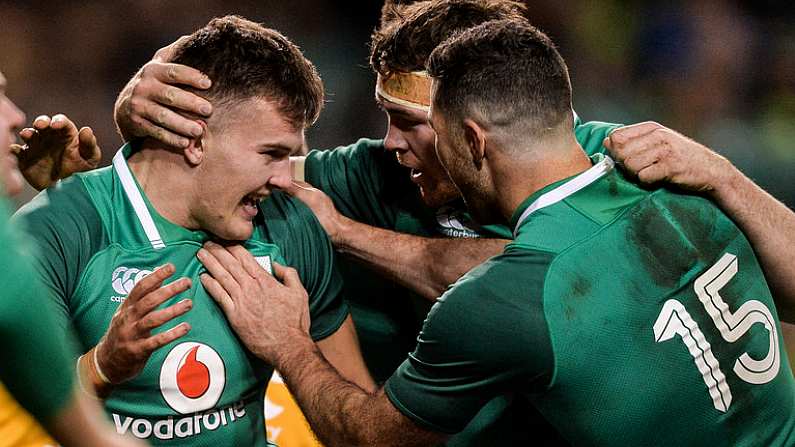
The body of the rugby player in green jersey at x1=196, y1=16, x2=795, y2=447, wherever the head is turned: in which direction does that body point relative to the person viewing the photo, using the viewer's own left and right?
facing away from the viewer and to the left of the viewer

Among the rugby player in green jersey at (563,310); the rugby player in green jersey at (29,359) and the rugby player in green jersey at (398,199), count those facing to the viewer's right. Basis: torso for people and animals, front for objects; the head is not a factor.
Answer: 1

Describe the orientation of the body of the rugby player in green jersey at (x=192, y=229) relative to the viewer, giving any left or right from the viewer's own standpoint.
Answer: facing the viewer and to the right of the viewer

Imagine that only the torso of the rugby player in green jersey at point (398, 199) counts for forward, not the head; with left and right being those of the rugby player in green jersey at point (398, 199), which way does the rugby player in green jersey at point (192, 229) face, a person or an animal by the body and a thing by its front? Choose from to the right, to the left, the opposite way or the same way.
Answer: to the left

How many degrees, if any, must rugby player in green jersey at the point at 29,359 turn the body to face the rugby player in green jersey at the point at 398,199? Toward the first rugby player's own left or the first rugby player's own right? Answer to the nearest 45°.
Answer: approximately 45° to the first rugby player's own left

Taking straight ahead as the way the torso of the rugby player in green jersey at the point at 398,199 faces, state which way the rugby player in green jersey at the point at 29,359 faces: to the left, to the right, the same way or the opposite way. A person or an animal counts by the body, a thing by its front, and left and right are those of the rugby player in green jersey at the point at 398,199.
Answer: the opposite way

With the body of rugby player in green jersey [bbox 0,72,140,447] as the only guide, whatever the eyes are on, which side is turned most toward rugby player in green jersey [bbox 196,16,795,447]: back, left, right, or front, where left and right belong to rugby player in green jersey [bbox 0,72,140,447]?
front

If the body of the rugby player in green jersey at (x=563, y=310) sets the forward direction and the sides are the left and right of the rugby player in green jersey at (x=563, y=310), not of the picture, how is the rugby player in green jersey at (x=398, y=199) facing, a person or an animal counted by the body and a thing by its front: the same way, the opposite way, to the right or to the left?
to the left

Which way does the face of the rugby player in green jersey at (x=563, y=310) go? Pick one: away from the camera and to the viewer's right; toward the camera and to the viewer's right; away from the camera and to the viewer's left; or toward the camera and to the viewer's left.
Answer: away from the camera and to the viewer's left

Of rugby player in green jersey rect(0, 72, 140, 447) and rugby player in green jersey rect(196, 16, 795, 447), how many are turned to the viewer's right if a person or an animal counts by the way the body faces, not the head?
1

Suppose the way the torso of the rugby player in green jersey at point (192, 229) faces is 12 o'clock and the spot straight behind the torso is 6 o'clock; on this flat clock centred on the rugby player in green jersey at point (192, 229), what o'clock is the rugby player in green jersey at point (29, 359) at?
the rugby player in green jersey at point (29, 359) is roughly at 2 o'clock from the rugby player in green jersey at point (192, 229).

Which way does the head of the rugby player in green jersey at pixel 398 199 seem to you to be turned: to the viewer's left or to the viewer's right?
to the viewer's left

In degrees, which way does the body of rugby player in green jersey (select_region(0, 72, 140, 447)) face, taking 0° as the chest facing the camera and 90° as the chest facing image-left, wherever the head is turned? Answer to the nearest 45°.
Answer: approximately 270°

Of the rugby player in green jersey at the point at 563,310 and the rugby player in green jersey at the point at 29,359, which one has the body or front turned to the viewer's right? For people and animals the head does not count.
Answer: the rugby player in green jersey at the point at 29,359

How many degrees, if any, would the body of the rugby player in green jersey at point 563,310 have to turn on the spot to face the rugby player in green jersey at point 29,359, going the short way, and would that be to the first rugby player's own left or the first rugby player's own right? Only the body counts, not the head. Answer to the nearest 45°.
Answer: approximately 90° to the first rugby player's own left

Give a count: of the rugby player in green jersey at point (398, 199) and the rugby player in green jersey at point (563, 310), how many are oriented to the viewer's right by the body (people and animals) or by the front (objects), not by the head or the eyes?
0

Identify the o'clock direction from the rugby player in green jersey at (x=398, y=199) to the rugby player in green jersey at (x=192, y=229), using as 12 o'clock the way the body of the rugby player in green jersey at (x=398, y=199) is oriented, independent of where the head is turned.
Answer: the rugby player in green jersey at (x=192, y=229) is roughly at 12 o'clock from the rugby player in green jersey at (x=398, y=199).
